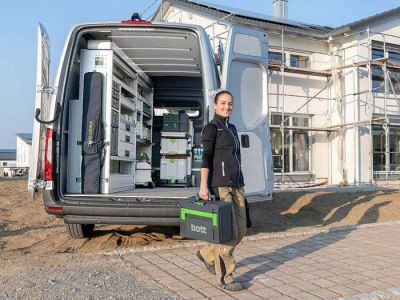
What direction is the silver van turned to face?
away from the camera

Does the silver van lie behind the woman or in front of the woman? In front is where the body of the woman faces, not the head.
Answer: behind

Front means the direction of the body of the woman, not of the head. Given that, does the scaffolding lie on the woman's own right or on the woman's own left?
on the woman's own left

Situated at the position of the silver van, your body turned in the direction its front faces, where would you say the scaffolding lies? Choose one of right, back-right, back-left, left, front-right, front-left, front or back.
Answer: front-right

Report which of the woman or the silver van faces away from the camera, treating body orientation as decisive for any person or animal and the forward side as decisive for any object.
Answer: the silver van

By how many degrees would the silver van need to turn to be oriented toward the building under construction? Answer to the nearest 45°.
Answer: approximately 45° to its right

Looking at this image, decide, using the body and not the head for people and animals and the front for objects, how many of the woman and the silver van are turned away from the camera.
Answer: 1

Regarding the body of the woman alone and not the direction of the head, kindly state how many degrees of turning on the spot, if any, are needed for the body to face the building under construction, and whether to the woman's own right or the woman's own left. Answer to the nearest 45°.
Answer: approximately 135° to the woman's own left

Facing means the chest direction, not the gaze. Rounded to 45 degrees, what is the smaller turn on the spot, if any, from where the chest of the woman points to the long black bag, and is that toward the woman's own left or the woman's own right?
approximately 180°
